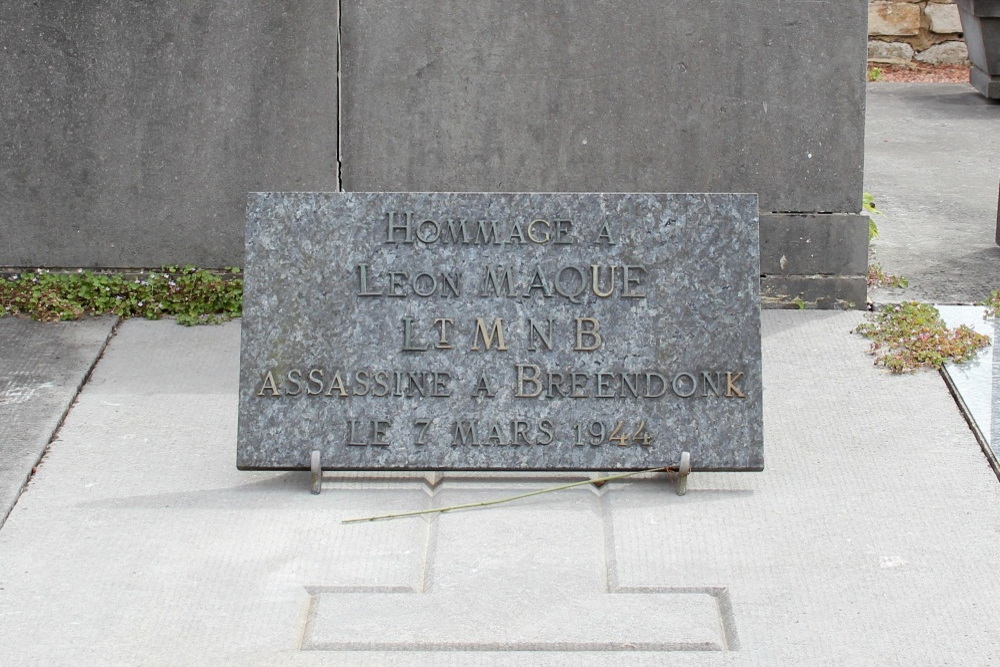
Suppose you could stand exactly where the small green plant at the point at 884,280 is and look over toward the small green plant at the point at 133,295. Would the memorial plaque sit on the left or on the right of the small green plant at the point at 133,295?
left

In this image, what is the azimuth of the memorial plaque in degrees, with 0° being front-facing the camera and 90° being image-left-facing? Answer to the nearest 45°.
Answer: approximately 0°

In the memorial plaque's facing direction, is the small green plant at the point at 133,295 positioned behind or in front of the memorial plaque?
behind

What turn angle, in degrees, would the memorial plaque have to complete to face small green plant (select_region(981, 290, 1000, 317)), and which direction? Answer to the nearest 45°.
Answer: approximately 135° to its left

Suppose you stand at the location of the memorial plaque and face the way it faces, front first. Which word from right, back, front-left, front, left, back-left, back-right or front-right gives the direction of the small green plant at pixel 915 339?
back-left

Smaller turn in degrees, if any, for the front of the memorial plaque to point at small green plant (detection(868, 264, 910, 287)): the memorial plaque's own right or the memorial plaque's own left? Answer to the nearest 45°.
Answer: approximately 135° to the memorial plaque's own left
